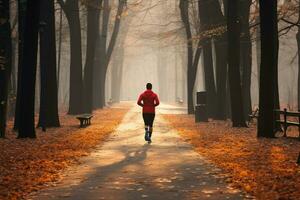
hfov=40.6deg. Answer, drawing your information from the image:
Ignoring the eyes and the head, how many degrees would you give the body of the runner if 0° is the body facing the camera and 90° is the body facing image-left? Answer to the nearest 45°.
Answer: approximately 180°

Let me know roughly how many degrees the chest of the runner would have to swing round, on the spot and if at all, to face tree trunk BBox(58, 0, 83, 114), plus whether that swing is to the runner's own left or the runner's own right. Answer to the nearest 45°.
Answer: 0° — they already face it

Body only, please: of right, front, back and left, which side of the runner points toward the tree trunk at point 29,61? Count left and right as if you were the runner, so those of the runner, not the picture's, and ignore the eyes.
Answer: left

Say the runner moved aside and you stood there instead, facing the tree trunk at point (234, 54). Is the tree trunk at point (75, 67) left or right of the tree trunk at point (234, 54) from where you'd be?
left

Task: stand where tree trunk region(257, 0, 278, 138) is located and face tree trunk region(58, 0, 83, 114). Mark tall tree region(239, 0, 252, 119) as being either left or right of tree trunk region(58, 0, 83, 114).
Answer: right

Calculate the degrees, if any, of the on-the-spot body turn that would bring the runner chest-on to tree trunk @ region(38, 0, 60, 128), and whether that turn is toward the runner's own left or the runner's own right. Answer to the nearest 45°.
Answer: approximately 45° to the runner's own left

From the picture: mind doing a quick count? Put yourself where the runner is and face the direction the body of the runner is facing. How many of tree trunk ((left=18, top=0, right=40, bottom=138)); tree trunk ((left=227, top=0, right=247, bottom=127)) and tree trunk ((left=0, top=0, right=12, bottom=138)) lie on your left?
2
